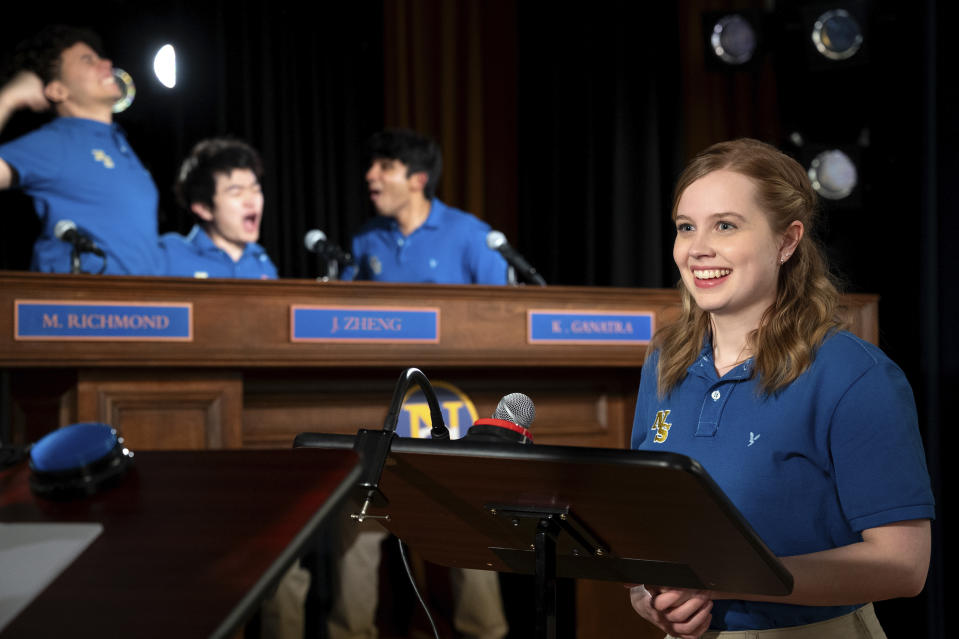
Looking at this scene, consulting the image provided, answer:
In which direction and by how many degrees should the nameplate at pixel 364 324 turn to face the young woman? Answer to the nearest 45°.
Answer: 0° — it already faces them

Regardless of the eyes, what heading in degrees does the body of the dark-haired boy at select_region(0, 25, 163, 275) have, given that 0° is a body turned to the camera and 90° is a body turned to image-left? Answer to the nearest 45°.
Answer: approximately 315°

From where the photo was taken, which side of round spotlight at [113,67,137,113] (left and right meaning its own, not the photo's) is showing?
front

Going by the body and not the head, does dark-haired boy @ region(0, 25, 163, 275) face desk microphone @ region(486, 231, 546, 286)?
yes

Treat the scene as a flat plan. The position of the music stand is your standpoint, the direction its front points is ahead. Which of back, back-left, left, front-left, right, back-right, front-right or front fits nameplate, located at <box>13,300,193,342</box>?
left

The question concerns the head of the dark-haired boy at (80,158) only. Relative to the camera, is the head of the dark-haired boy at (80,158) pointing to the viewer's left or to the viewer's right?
to the viewer's right

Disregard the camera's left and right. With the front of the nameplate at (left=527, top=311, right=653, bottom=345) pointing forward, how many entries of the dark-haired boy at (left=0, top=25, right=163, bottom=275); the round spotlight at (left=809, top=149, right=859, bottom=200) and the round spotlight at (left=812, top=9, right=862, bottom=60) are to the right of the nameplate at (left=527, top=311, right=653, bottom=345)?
1

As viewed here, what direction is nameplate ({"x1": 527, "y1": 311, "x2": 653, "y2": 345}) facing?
toward the camera

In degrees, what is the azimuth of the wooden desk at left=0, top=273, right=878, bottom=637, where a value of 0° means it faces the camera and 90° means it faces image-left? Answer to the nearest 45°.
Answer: approximately 0°

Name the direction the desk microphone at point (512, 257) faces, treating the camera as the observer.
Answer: facing to the left of the viewer

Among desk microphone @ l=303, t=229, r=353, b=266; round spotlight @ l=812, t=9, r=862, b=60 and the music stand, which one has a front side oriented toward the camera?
the round spotlight

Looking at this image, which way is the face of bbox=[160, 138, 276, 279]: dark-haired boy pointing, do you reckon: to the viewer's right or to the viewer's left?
to the viewer's right

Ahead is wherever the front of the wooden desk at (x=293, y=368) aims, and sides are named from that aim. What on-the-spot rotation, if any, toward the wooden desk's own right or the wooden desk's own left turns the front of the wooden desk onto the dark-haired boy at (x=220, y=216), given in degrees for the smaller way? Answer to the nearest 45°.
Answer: approximately 135° to the wooden desk's own right

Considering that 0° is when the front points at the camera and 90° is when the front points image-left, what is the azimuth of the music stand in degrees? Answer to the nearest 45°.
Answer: approximately 225°
